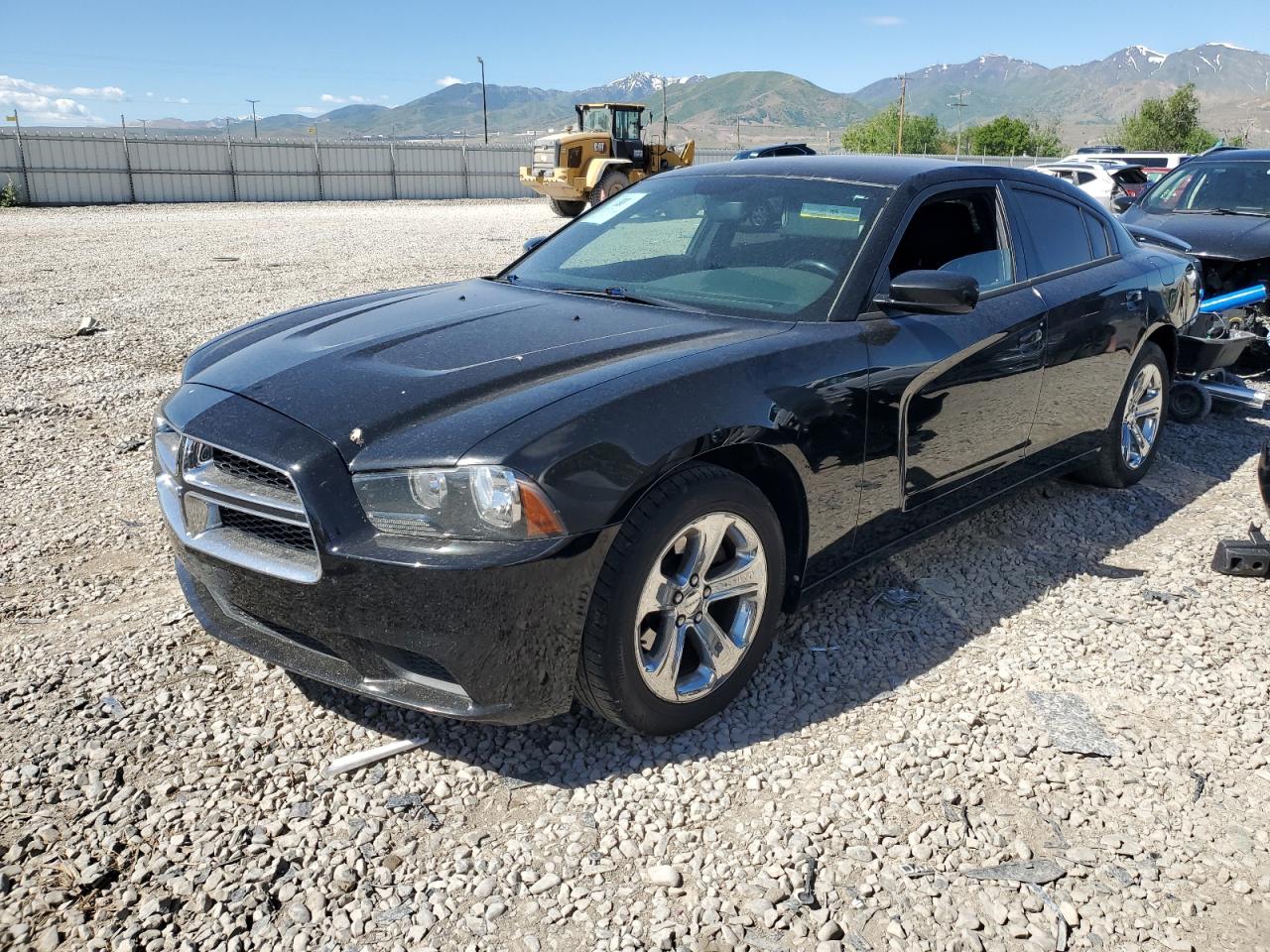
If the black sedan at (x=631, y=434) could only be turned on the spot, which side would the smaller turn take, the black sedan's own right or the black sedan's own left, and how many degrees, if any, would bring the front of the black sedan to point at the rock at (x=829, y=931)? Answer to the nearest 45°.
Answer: approximately 90° to the black sedan's own left

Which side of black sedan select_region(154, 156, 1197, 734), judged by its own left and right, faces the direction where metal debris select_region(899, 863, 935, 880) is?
left

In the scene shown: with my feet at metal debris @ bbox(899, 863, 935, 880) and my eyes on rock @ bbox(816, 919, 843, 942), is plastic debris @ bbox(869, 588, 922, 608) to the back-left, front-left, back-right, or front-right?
back-right

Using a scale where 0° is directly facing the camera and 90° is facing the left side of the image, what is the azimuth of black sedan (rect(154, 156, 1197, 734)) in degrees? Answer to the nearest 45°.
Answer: approximately 45°
